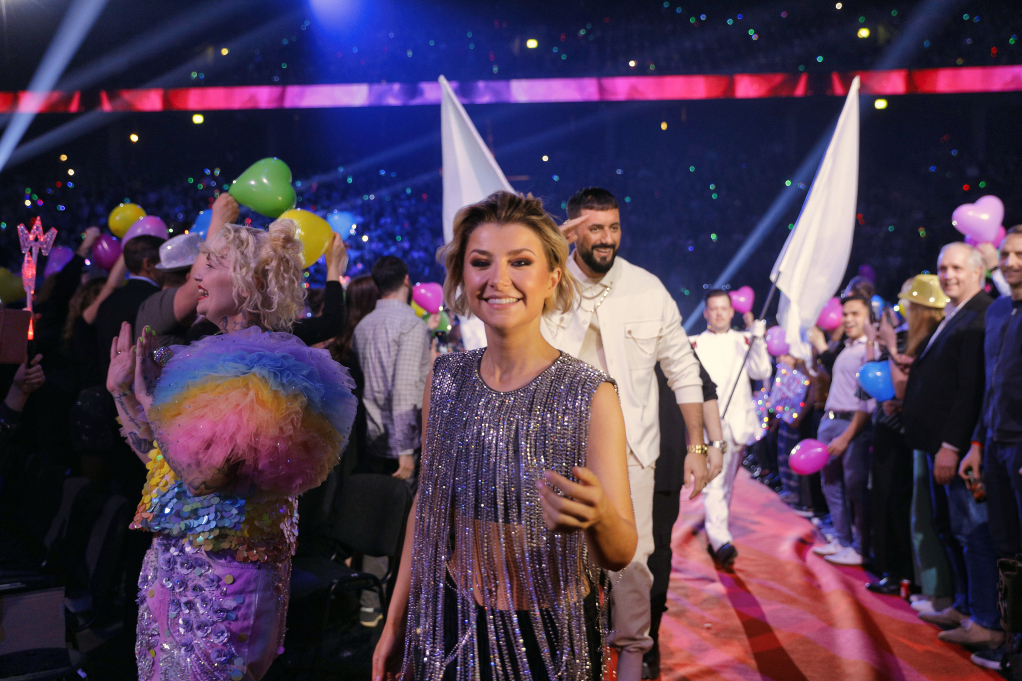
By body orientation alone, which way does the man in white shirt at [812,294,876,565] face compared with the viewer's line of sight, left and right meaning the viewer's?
facing the viewer and to the left of the viewer

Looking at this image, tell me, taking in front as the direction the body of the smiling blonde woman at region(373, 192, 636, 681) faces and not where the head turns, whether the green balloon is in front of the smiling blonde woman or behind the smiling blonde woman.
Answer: behind

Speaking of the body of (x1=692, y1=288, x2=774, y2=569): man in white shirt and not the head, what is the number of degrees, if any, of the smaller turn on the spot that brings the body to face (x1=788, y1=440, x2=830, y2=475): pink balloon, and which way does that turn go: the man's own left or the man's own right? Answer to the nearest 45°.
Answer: approximately 90° to the man's own left

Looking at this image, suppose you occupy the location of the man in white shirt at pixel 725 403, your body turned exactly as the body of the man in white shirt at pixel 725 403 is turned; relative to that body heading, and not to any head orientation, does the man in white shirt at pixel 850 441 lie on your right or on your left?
on your left

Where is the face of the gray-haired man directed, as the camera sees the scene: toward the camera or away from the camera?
toward the camera

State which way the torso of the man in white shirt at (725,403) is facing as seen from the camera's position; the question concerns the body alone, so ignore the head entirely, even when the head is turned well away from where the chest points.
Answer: toward the camera

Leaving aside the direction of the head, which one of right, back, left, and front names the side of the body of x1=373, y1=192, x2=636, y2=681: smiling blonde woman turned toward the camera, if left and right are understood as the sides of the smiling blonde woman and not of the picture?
front

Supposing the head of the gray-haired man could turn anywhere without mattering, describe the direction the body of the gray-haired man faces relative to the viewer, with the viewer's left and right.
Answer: facing to the left of the viewer

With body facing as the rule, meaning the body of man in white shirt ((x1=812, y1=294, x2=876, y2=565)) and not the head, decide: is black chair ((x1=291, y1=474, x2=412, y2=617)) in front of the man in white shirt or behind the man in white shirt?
in front

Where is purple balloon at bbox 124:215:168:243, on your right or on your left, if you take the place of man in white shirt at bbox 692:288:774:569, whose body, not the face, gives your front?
on your right

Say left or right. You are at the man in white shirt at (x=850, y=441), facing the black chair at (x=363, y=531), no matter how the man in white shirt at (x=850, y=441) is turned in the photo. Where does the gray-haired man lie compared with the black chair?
left

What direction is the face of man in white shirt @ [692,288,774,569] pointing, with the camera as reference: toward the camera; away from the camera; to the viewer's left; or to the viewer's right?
toward the camera
